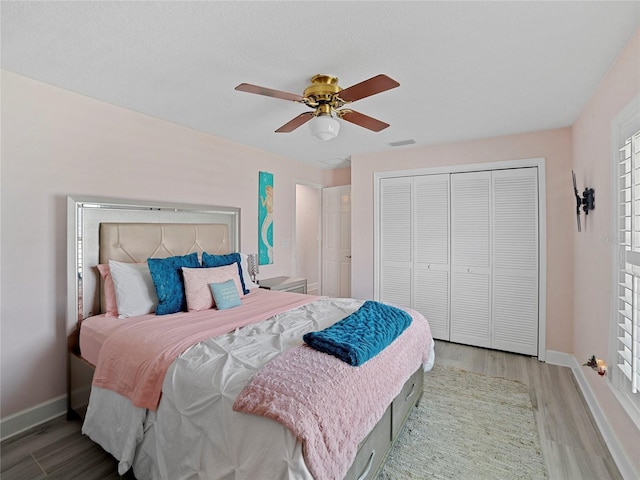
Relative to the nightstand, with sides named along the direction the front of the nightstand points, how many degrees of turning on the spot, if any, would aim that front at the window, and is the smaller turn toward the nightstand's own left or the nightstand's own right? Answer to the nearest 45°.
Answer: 0° — it already faces it

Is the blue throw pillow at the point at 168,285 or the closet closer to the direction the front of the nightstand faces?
the closet

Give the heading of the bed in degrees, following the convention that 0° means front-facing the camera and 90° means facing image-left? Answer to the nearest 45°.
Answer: approximately 315°

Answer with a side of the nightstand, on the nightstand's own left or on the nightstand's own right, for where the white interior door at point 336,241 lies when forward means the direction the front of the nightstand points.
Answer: on the nightstand's own left

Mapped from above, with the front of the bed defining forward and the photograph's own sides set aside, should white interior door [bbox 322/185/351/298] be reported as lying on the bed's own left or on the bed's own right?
on the bed's own left

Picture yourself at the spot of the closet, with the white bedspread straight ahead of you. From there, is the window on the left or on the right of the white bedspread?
left
